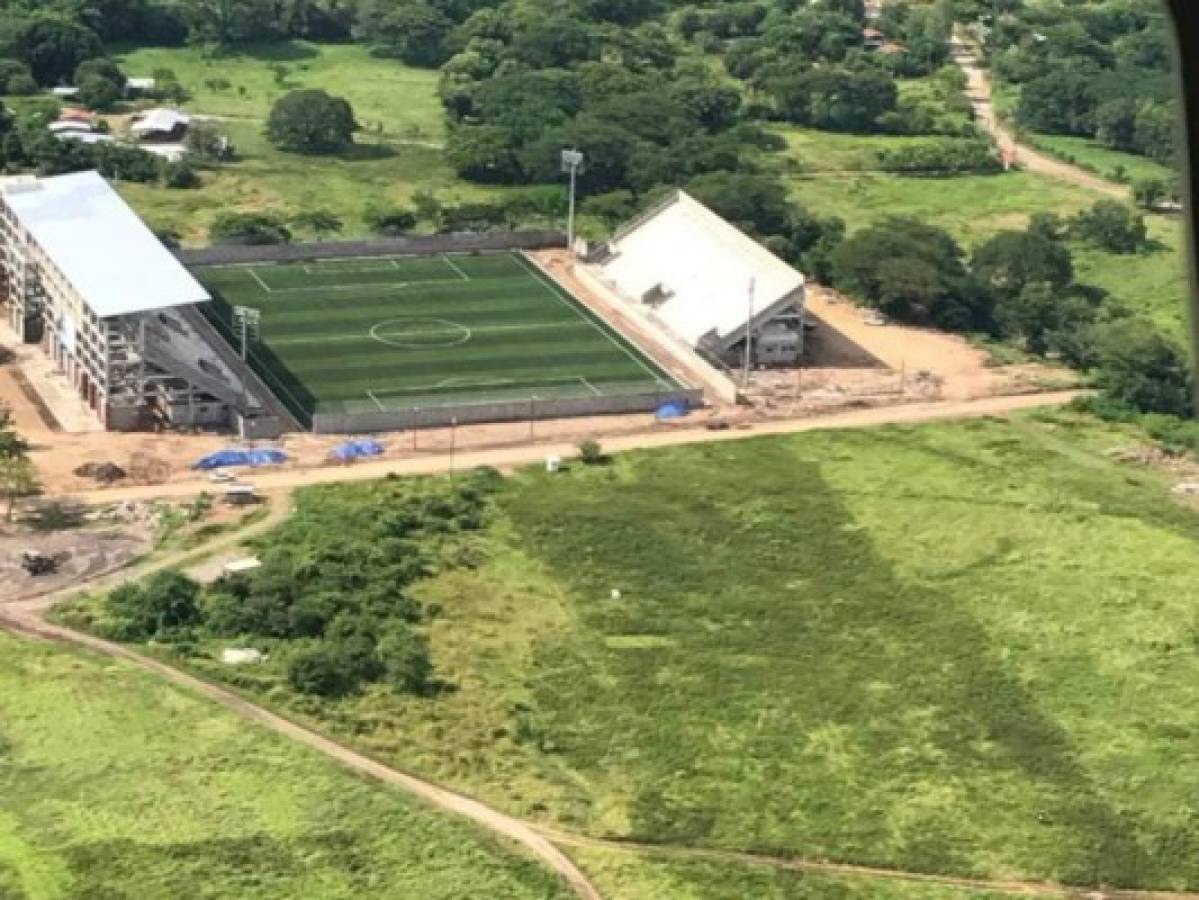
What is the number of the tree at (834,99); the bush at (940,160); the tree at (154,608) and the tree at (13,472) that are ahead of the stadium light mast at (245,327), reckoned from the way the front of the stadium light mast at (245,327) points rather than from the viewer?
2

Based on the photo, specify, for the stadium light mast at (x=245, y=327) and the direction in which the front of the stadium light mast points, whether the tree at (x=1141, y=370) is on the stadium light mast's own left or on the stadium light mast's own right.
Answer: on the stadium light mast's own right

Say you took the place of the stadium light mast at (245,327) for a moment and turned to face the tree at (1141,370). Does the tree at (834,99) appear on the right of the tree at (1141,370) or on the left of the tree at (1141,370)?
left

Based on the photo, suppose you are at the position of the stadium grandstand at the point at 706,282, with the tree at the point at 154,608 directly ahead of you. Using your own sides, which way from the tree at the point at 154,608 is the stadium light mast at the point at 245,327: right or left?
right

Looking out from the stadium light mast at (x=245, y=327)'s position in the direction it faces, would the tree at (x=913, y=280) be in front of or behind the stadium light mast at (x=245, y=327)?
in front

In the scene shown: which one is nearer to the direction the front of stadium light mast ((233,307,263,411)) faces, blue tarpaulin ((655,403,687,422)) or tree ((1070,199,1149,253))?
the tree

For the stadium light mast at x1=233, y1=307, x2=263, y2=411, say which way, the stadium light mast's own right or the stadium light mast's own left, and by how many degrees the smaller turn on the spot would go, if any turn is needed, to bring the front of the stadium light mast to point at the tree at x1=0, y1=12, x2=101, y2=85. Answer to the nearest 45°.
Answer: approximately 45° to the stadium light mast's own left

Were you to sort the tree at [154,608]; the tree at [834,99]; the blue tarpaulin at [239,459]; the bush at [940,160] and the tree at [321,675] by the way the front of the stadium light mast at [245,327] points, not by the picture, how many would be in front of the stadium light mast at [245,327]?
2

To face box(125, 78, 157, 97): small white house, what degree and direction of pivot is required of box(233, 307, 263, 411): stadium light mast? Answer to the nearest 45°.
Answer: approximately 45° to its left

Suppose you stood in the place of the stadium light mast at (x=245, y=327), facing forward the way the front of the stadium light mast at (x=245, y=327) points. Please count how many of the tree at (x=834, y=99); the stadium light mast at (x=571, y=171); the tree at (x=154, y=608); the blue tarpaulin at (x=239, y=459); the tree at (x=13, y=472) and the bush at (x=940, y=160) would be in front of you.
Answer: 3

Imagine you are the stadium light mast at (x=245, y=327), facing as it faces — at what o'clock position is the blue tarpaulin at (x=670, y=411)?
The blue tarpaulin is roughly at 2 o'clock from the stadium light mast.

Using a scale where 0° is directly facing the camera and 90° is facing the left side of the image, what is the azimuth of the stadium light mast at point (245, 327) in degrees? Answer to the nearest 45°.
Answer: approximately 225°

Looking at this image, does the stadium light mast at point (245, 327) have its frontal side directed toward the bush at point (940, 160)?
yes

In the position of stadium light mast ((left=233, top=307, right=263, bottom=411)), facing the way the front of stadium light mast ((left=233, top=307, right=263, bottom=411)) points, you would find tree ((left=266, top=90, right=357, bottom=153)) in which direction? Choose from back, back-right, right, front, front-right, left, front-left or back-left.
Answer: front-left

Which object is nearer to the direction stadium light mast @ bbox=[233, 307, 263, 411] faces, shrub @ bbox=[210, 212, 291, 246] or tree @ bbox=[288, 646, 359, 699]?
the shrub

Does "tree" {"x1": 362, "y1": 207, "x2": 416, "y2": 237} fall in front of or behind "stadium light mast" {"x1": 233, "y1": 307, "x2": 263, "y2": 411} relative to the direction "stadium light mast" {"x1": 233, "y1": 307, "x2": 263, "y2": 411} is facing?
in front
